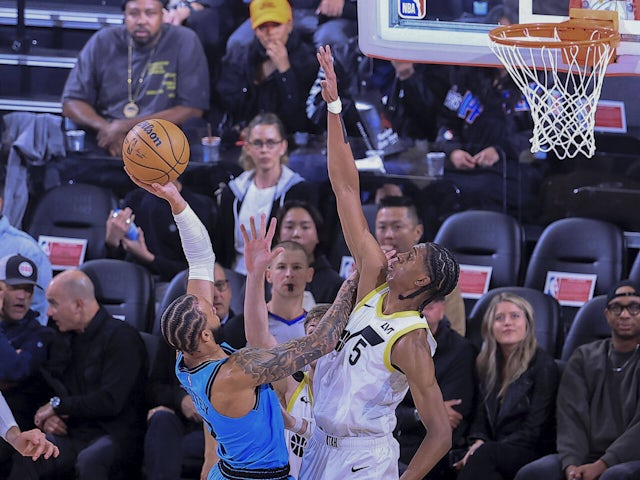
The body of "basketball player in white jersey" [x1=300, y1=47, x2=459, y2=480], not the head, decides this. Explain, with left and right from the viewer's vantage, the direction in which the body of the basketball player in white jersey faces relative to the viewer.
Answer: facing the viewer and to the left of the viewer

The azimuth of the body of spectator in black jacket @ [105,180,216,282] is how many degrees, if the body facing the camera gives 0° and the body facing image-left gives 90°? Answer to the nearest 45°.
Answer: approximately 45°

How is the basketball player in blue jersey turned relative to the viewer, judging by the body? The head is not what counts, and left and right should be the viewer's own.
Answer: facing away from the viewer and to the right of the viewer

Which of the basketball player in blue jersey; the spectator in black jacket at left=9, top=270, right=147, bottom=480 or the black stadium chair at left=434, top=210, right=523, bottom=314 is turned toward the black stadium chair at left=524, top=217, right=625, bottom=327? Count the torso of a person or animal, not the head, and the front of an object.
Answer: the basketball player in blue jersey

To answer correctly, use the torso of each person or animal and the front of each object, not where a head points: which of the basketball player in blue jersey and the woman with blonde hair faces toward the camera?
the woman with blonde hair

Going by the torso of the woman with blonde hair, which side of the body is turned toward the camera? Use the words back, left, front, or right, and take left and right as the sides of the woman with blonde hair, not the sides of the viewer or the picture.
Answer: front

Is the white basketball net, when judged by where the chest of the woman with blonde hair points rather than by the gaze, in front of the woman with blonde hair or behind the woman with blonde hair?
in front

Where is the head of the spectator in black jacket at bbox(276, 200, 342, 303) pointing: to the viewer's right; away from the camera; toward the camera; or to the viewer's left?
toward the camera

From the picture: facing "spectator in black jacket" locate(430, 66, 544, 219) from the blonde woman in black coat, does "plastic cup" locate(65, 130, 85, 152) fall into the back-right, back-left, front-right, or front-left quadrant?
front-left

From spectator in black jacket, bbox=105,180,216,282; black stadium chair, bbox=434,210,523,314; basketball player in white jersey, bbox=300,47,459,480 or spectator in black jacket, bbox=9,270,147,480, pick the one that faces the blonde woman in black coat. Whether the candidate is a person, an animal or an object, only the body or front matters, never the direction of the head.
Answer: the black stadium chair

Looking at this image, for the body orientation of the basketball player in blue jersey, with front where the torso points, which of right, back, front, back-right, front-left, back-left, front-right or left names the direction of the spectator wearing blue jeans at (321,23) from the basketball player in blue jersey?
front-left

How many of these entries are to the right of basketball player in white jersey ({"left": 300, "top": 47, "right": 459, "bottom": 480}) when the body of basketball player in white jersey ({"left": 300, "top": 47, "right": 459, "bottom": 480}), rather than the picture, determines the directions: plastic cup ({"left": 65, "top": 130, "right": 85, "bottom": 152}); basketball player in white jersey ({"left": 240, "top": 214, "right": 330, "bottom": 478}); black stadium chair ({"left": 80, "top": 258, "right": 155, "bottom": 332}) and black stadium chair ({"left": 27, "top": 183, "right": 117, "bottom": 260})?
4

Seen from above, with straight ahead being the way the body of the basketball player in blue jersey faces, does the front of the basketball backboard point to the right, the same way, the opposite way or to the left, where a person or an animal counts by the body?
the opposite way

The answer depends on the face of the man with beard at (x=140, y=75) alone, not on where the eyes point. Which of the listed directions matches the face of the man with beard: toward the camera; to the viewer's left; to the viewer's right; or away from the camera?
toward the camera

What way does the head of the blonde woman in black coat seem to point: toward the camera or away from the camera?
toward the camera

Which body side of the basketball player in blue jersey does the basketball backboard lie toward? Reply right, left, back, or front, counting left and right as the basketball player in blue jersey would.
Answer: front

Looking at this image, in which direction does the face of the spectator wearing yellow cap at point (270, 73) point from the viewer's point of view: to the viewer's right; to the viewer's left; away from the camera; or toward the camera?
toward the camera

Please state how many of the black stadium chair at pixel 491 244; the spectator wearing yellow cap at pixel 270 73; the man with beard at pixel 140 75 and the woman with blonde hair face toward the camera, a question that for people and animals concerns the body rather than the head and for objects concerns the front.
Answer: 4

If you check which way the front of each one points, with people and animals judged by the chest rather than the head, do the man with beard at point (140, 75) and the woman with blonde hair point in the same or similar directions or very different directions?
same or similar directions

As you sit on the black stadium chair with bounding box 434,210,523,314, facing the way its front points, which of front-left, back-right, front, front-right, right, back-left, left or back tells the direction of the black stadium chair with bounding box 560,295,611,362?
front-left
